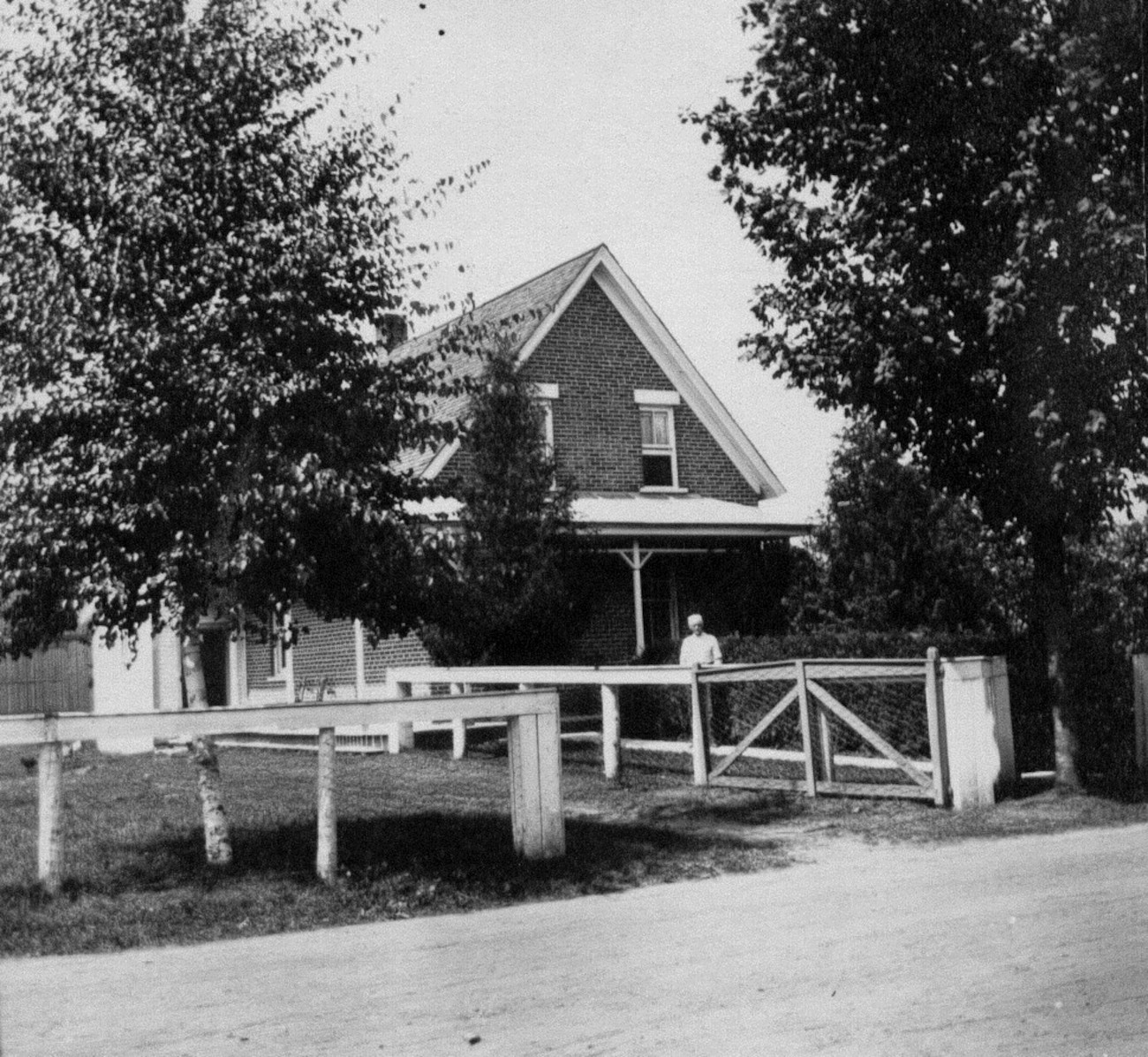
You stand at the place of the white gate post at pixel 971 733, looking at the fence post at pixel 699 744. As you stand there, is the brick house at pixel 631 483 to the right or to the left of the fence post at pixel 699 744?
right

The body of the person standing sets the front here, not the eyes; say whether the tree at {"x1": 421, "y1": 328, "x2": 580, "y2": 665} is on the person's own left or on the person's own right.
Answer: on the person's own right

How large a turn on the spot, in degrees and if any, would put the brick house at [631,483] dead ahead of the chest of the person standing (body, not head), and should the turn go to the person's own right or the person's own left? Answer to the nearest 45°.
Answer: approximately 180°

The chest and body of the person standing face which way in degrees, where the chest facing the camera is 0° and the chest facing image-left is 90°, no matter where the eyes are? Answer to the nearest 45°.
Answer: approximately 0°

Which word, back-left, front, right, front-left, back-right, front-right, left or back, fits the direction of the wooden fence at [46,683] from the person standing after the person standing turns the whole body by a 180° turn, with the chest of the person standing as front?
front-left

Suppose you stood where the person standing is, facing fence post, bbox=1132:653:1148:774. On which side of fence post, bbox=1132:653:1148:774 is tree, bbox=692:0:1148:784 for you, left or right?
right

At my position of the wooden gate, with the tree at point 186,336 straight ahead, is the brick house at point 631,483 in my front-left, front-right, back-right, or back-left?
back-right

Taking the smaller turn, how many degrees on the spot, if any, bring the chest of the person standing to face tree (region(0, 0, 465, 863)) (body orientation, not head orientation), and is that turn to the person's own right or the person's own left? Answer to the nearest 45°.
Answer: approximately 45° to the person's own right
